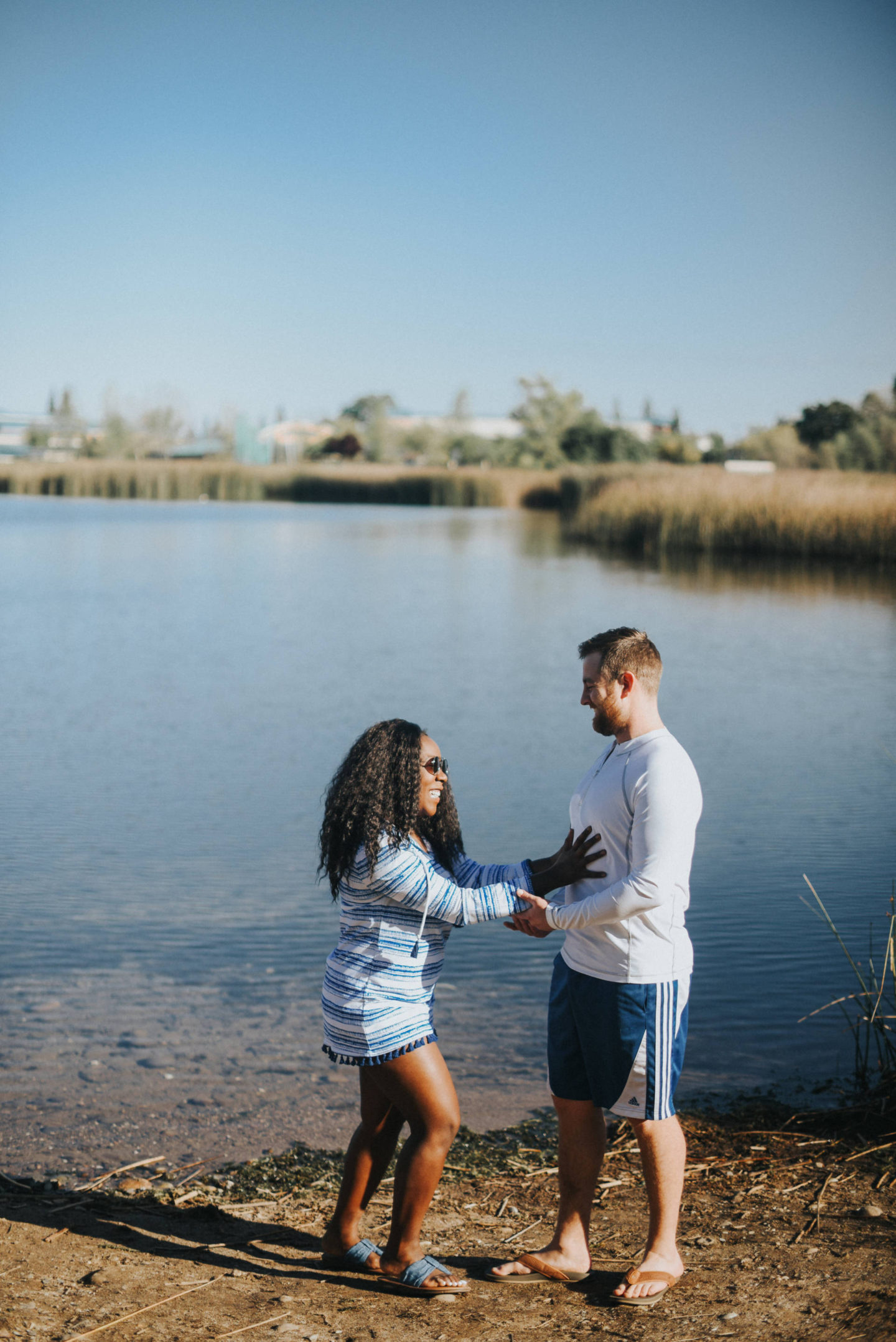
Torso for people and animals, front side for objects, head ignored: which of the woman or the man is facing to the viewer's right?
the woman

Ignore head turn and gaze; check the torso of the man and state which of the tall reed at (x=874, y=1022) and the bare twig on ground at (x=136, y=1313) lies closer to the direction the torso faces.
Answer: the bare twig on ground

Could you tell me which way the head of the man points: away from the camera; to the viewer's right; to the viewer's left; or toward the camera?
to the viewer's left

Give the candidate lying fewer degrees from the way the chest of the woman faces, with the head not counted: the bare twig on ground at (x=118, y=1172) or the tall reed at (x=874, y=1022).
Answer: the tall reed

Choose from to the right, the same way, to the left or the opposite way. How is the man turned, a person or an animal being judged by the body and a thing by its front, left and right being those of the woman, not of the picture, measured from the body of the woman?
the opposite way

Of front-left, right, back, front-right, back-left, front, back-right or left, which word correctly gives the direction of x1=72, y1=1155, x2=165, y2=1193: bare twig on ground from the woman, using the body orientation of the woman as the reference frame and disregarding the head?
back-left

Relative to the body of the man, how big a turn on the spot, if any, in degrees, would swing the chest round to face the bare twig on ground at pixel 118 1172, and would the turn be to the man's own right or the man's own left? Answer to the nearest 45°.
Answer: approximately 45° to the man's own right

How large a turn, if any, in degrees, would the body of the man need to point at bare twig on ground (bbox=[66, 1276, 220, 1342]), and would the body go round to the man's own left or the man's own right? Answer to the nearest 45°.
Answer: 0° — they already face it

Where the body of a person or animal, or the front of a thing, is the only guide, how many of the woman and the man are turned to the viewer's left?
1

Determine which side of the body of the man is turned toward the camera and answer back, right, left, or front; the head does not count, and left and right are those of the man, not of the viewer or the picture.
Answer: left

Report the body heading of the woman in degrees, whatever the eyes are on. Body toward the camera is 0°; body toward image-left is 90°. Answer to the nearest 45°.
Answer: approximately 270°

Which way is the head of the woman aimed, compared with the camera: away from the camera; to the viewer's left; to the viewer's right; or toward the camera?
to the viewer's right
